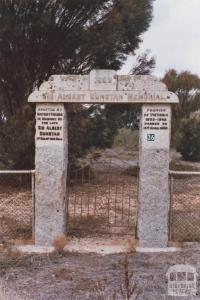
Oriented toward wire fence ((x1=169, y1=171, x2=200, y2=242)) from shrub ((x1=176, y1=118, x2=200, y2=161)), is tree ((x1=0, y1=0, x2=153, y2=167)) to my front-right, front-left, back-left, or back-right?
front-right

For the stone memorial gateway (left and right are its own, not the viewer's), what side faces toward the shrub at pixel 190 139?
back

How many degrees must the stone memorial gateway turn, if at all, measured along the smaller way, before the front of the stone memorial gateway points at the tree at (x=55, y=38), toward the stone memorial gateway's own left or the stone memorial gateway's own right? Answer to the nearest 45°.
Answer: approximately 180°

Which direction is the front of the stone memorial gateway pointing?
toward the camera

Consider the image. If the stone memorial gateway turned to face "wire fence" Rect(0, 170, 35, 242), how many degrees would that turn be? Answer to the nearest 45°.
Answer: approximately 135° to its right

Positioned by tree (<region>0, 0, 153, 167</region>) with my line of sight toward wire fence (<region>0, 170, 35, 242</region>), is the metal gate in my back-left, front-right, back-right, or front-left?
front-left
